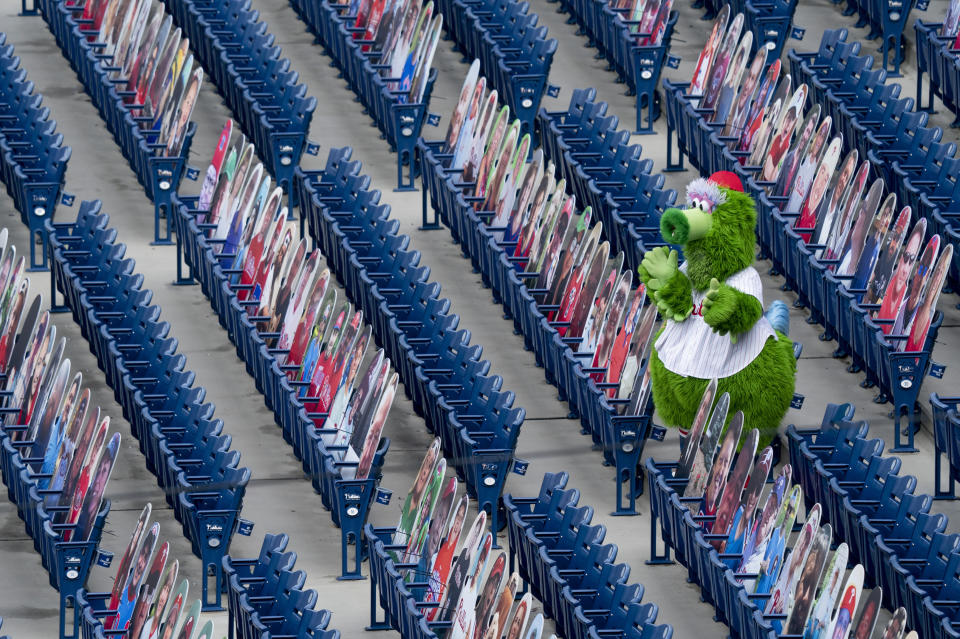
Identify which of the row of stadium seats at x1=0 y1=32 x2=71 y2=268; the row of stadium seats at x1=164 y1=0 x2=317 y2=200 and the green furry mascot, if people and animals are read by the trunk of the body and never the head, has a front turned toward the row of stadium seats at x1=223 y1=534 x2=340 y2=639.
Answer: the green furry mascot

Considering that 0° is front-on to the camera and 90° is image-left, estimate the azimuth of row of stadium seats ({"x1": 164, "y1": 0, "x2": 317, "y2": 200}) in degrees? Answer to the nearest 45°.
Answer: approximately 90°

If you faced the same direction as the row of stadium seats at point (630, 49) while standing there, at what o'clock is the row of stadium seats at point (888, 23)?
the row of stadium seats at point (888, 23) is roughly at 7 o'clock from the row of stadium seats at point (630, 49).

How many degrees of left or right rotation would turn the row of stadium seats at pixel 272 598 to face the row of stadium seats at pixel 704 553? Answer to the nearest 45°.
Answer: approximately 180°

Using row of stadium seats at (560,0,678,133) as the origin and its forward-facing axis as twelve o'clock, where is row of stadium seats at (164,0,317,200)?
row of stadium seats at (164,0,317,200) is roughly at 1 o'clock from row of stadium seats at (560,0,678,133).

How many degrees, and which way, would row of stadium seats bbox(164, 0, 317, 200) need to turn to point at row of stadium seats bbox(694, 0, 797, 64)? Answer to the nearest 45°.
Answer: approximately 180°

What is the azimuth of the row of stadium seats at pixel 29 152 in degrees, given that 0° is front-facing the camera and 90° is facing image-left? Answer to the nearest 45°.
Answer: approximately 90°
